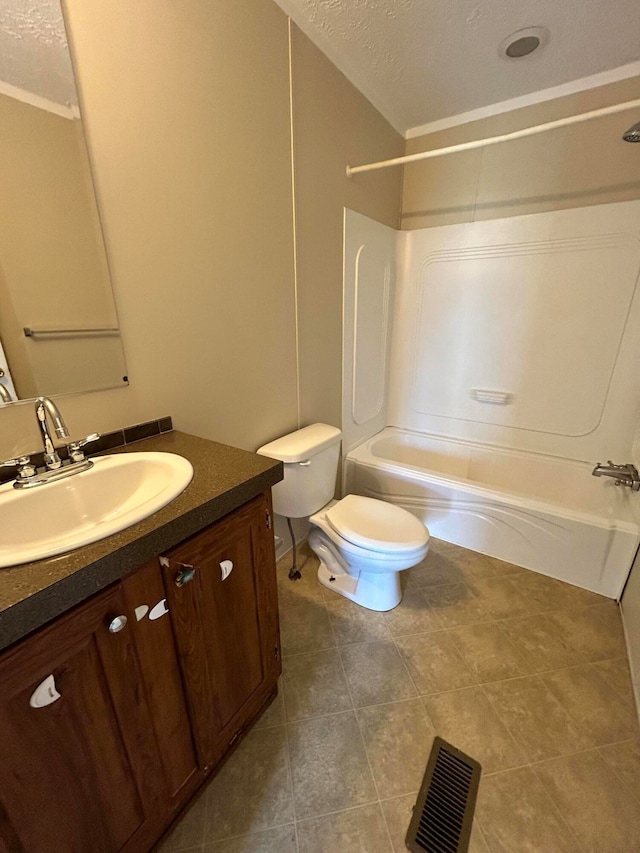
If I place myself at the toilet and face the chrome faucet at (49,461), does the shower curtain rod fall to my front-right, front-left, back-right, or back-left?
back-left

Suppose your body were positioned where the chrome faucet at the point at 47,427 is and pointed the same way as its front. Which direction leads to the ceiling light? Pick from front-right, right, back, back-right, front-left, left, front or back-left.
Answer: front-left

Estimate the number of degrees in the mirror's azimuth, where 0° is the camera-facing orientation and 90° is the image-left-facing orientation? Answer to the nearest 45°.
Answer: approximately 315°

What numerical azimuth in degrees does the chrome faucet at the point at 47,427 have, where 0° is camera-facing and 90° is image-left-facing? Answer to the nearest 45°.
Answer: approximately 315°

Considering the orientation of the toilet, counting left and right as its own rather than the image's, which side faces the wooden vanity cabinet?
right

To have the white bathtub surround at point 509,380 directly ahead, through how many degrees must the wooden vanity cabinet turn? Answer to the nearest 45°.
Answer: approximately 45° to its left

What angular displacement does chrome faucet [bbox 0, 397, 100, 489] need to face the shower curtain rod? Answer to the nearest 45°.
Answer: approximately 45° to its left

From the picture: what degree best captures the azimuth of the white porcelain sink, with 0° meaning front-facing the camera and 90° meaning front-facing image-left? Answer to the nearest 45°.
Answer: approximately 315°

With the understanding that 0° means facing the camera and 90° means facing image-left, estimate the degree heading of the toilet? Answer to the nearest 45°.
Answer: approximately 315°

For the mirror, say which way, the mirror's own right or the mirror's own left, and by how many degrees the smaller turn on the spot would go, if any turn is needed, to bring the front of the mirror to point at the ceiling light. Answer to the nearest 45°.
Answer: approximately 45° to the mirror's own left

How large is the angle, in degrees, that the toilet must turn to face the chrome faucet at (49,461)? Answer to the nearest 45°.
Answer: approximately 90° to its right

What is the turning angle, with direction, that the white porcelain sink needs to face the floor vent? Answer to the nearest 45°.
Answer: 0° — it already faces it
